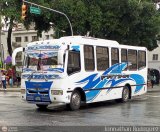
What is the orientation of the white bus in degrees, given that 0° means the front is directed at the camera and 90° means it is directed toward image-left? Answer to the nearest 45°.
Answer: approximately 45°

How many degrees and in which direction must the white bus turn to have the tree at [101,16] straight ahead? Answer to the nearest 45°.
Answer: approximately 135° to its right
